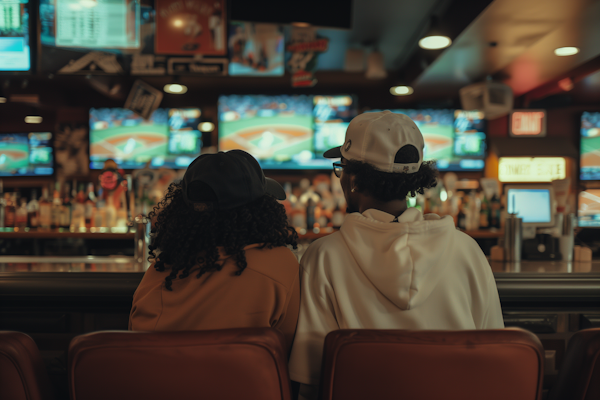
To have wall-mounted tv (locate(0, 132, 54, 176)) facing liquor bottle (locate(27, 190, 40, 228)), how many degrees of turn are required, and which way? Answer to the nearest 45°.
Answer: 0° — it already faces it

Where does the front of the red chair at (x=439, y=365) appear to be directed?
away from the camera

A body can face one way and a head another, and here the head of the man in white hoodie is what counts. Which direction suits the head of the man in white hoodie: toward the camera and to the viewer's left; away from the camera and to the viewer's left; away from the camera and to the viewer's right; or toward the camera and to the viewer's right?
away from the camera and to the viewer's left

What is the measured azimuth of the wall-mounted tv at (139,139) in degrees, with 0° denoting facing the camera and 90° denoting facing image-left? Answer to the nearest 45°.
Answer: approximately 0°

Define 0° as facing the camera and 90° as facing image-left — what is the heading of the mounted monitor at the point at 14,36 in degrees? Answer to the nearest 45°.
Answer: approximately 0°

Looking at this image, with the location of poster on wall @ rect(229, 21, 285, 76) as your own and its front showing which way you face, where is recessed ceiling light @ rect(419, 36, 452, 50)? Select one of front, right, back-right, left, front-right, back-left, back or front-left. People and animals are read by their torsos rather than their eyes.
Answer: left

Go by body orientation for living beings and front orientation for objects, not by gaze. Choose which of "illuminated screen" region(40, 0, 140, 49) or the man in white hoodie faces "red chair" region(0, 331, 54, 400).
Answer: the illuminated screen

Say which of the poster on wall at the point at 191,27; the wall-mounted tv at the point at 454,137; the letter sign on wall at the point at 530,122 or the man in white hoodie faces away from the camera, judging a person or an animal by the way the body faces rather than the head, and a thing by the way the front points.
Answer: the man in white hoodie
